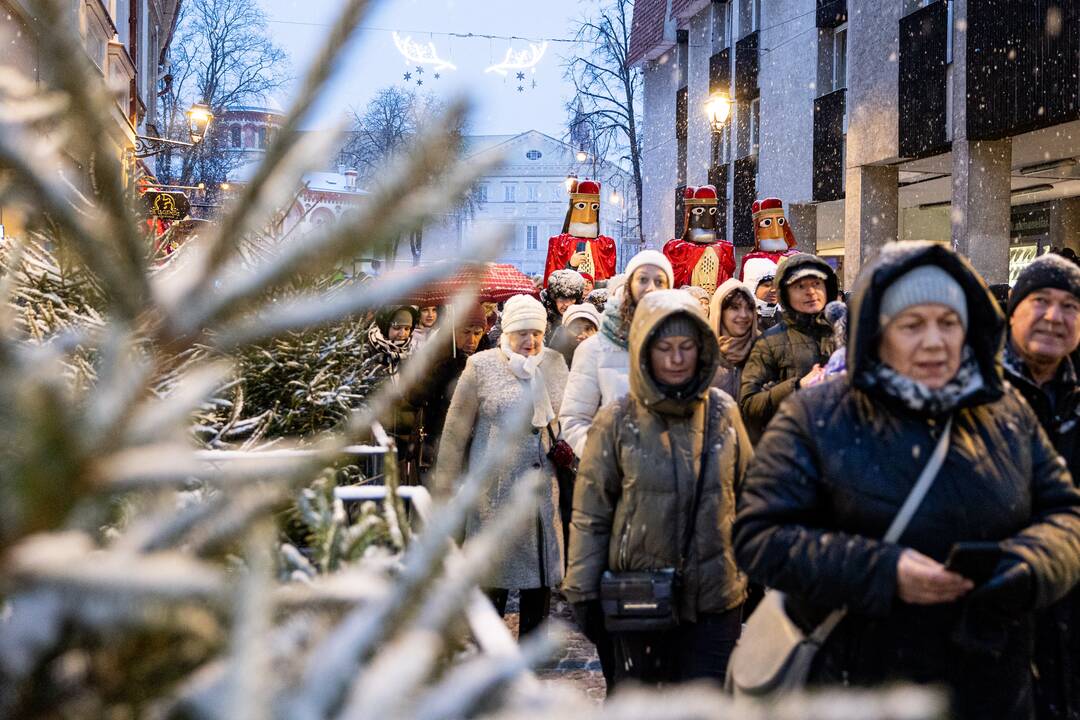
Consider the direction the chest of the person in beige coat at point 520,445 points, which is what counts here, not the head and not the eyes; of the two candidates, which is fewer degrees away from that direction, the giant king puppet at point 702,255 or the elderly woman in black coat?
the elderly woman in black coat

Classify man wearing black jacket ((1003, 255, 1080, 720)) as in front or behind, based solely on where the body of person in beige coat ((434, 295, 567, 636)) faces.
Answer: in front

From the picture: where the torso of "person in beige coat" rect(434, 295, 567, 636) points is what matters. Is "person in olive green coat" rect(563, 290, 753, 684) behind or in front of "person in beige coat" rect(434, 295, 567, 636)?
in front

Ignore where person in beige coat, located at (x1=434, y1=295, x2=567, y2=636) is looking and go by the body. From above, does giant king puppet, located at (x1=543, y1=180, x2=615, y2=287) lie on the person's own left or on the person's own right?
on the person's own left

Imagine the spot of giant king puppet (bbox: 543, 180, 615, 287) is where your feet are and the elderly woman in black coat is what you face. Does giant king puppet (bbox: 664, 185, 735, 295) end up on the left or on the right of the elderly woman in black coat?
left

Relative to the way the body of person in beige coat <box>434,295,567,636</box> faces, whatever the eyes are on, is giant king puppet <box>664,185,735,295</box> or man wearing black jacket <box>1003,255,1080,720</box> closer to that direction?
the man wearing black jacket

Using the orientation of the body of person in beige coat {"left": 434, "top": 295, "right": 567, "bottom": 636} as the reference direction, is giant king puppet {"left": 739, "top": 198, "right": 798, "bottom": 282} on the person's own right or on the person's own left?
on the person's own left

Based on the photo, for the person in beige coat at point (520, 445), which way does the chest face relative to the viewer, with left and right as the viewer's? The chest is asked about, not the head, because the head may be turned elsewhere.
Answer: facing the viewer and to the right of the viewer
